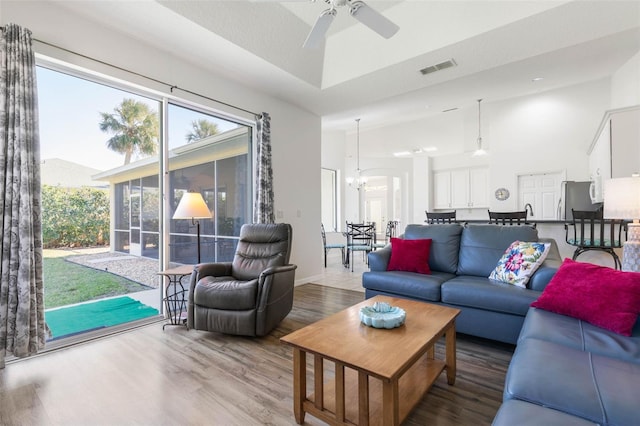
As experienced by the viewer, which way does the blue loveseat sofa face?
facing the viewer and to the left of the viewer

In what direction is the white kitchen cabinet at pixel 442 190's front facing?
toward the camera

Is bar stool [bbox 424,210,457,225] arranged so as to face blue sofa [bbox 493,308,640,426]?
no

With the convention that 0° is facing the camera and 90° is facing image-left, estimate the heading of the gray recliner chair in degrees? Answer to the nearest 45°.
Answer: approximately 45°

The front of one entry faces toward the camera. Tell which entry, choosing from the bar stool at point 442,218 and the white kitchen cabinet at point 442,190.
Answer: the white kitchen cabinet

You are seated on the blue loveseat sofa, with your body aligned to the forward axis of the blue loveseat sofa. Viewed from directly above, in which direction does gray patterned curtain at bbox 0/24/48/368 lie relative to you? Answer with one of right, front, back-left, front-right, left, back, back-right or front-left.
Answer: front

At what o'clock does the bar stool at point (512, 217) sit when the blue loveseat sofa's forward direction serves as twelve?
The bar stool is roughly at 5 o'clock from the blue loveseat sofa.

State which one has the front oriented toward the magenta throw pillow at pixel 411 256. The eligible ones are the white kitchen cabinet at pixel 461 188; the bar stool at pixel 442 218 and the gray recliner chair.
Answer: the white kitchen cabinet

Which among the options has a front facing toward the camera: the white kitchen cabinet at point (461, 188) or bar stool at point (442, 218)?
the white kitchen cabinet

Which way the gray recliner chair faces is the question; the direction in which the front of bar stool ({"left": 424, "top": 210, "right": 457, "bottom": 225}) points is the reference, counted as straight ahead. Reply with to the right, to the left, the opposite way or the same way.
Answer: the opposite way

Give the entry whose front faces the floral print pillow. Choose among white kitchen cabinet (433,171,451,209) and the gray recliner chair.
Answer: the white kitchen cabinet

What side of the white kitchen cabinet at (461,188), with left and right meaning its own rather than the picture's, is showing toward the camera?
front

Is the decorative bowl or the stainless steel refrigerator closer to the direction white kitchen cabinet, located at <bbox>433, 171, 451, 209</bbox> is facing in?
the decorative bowl

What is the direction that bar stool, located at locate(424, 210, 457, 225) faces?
away from the camera

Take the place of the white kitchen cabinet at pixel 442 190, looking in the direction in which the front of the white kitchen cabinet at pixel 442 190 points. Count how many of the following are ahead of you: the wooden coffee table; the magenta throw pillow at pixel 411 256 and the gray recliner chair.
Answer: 3

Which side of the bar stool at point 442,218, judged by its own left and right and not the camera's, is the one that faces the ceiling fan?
back

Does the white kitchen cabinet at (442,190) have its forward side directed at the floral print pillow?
yes

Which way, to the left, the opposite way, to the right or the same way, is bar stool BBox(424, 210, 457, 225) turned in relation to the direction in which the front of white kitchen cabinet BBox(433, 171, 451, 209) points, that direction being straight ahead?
the opposite way
